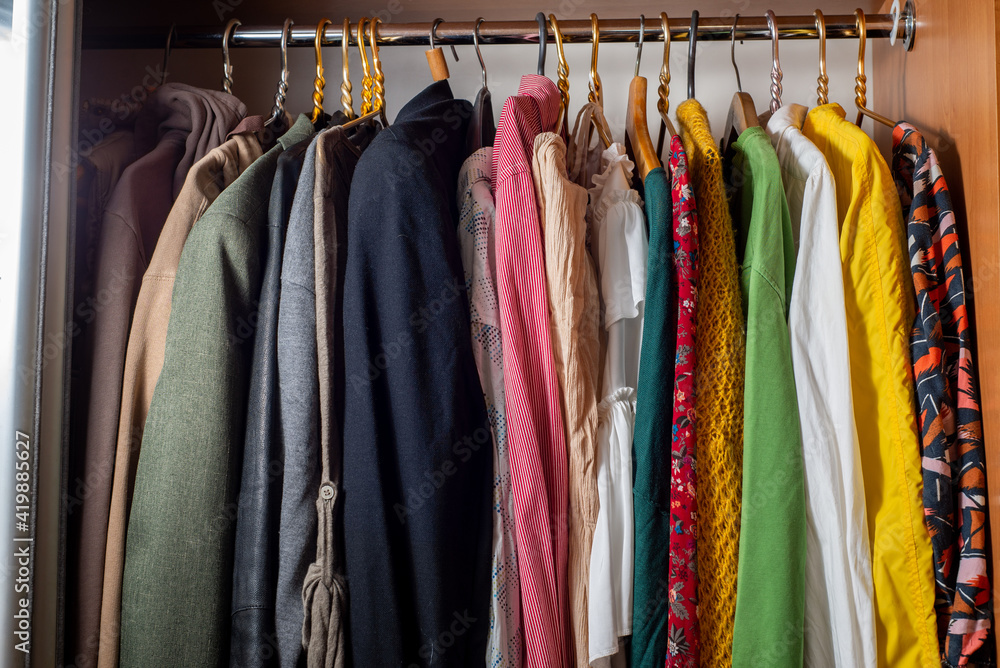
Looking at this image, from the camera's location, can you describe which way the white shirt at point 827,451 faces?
facing to the left of the viewer

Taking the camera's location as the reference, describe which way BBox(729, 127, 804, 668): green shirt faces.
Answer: facing to the left of the viewer

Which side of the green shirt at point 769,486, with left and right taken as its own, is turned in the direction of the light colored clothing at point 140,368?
front

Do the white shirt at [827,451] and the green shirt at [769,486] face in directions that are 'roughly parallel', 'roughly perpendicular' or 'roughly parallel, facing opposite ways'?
roughly parallel

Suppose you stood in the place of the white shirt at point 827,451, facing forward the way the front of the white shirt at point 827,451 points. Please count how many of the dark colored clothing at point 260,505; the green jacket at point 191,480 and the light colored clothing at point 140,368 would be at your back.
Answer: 0
